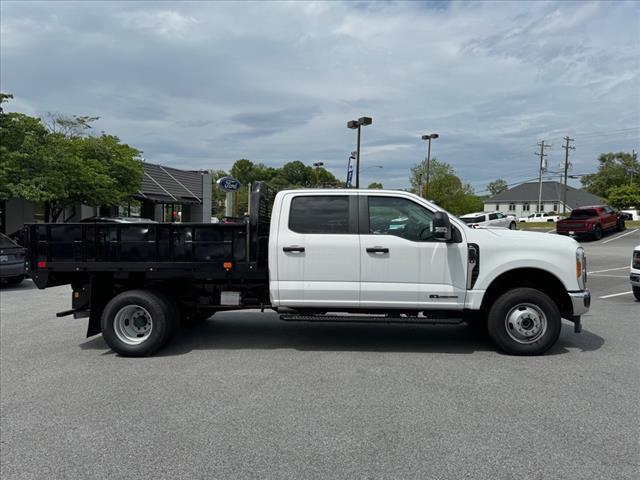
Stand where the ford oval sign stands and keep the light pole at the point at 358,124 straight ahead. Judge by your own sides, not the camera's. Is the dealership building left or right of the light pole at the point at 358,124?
left

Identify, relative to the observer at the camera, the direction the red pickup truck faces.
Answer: facing away from the viewer and to the right of the viewer

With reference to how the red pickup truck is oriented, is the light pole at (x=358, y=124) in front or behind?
behind

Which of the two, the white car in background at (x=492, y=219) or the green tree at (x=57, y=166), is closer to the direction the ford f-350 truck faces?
the white car in background

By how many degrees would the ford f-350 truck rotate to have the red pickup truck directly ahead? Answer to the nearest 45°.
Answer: approximately 45° to its left

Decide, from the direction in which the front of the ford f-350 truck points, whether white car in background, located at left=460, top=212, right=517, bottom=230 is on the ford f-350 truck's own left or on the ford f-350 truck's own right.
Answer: on the ford f-350 truck's own left

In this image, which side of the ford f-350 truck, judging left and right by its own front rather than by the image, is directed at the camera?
right

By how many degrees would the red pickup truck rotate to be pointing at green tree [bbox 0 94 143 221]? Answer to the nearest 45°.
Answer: approximately 180°

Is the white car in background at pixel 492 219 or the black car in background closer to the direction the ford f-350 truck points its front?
the white car in background

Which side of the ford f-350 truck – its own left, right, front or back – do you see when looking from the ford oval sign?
left

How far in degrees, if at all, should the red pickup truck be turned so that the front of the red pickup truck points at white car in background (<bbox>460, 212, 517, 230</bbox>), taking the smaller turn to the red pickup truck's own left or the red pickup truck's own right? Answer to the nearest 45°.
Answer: approximately 135° to the red pickup truck's own left
